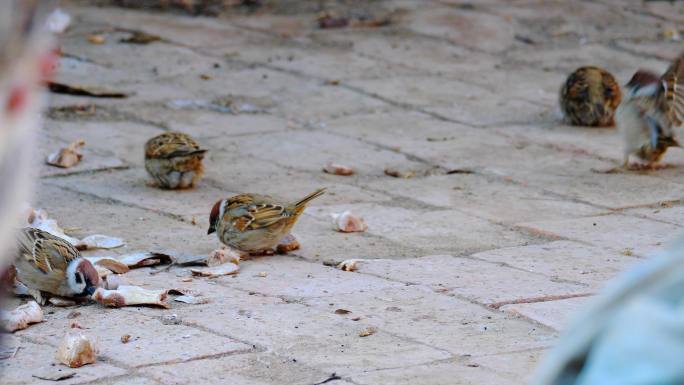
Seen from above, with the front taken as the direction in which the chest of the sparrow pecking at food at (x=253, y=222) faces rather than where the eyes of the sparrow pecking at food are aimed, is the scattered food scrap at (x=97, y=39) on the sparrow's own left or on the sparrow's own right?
on the sparrow's own right

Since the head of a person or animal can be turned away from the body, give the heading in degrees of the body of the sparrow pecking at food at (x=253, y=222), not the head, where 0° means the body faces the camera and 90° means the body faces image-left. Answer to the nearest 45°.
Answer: approximately 90°

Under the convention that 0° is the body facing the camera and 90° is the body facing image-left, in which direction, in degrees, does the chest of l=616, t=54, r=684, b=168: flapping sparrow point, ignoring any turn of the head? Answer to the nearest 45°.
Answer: approximately 45°

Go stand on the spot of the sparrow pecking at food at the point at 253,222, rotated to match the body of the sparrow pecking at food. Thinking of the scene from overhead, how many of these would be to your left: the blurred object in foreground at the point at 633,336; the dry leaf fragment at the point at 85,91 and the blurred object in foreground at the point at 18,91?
2

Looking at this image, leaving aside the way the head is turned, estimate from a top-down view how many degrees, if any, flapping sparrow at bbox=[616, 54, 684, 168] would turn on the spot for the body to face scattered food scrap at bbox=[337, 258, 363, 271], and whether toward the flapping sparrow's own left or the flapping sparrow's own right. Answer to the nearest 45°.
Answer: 0° — it already faces it

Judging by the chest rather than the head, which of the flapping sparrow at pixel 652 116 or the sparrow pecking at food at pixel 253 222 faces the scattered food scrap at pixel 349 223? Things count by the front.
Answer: the flapping sparrow

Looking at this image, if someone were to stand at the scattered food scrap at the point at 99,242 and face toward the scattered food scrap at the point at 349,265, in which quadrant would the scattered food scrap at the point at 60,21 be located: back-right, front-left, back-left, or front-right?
back-left

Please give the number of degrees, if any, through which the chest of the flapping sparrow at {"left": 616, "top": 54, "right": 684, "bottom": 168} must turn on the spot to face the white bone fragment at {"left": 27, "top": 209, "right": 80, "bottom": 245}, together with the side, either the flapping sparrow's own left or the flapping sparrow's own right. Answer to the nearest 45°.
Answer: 0° — it already faces it
